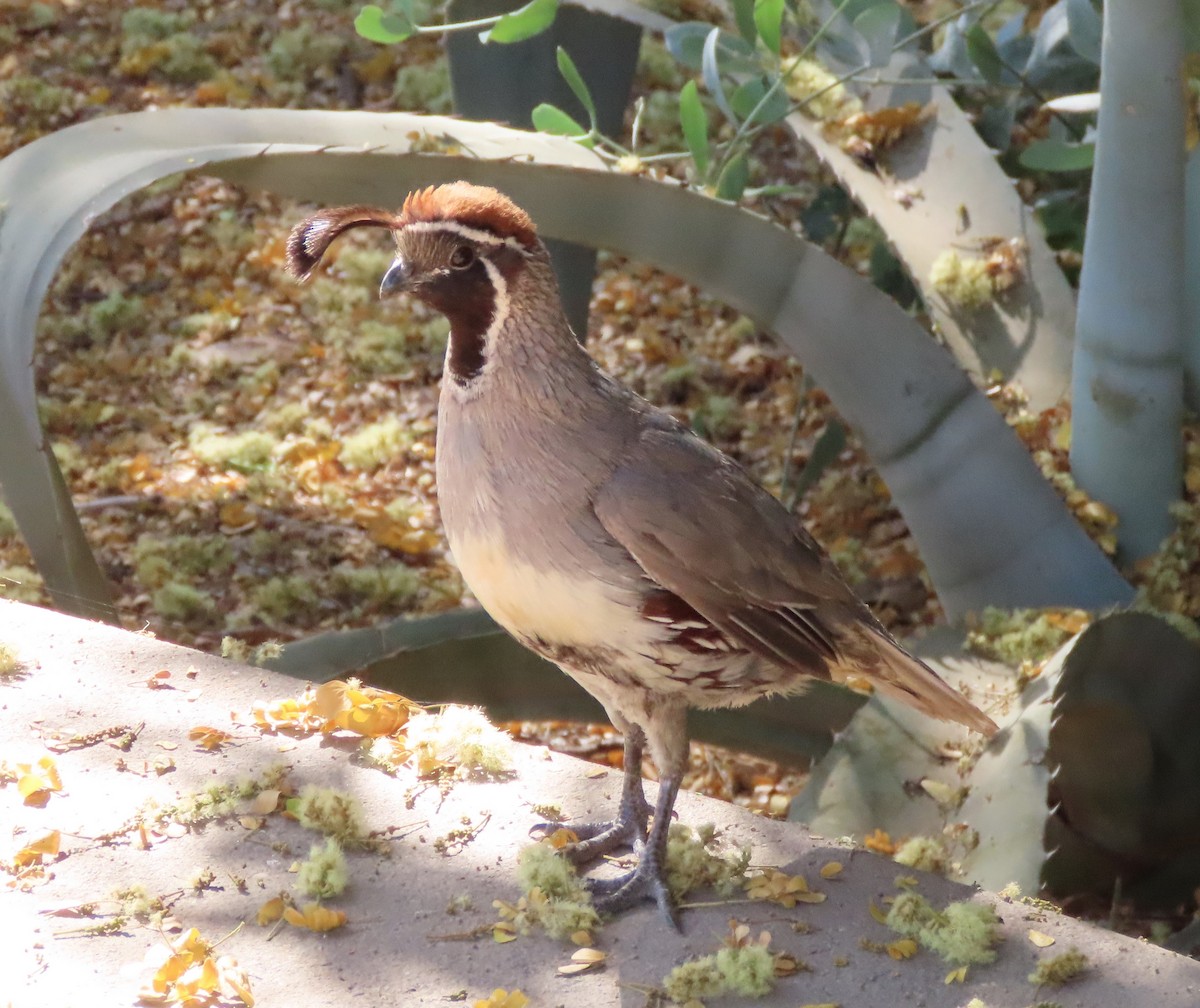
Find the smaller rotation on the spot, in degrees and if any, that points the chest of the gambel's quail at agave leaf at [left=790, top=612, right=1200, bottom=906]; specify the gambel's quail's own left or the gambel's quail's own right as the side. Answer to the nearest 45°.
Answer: approximately 135° to the gambel's quail's own right

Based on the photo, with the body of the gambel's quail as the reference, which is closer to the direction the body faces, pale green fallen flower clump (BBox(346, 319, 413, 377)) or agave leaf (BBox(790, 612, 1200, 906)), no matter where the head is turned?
the pale green fallen flower clump

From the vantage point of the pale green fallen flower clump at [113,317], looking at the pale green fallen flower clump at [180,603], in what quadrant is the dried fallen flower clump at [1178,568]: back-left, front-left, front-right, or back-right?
front-left

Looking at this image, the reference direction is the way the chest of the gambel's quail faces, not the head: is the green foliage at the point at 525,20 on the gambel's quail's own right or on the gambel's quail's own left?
on the gambel's quail's own right

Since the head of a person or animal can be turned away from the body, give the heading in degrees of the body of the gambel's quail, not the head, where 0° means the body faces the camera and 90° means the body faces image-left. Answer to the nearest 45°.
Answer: approximately 90°

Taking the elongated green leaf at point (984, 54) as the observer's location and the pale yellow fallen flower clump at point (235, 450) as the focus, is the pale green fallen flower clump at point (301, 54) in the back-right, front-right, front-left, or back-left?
front-right

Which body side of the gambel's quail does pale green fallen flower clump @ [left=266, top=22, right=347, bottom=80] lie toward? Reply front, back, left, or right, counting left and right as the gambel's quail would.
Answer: right

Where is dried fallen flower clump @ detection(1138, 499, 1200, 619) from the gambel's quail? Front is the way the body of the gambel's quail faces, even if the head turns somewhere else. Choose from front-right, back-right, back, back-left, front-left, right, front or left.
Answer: back-right
